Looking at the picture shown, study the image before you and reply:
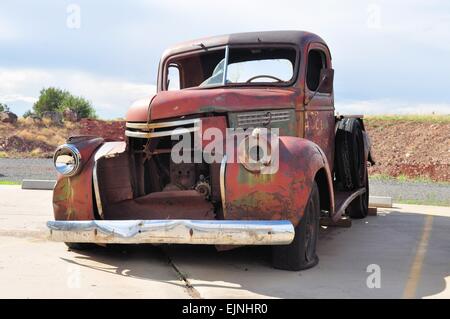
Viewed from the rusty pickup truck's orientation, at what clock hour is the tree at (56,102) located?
The tree is roughly at 4 o'clock from the rusty pickup truck.

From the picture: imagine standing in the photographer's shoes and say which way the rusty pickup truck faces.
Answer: facing the viewer and to the left of the viewer

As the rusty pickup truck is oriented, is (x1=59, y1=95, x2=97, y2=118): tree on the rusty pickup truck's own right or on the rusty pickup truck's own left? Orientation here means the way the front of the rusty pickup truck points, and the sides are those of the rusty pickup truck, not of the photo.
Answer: on the rusty pickup truck's own right
